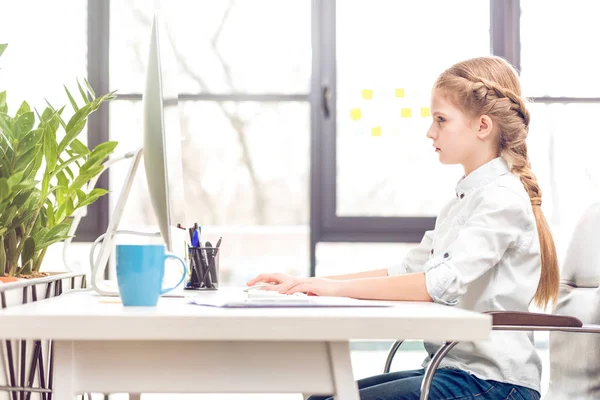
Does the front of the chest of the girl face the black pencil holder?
yes

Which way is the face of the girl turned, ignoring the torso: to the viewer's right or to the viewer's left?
to the viewer's left

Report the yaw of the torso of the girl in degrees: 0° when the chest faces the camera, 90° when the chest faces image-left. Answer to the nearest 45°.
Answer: approximately 90°

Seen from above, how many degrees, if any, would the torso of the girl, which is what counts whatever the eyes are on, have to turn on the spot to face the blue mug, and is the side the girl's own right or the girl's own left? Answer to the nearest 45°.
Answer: approximately 45° to the girl's own left

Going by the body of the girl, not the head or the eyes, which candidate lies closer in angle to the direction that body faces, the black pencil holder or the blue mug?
the black pencil holder

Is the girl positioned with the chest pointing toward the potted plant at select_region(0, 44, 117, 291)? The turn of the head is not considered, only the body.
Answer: yes
